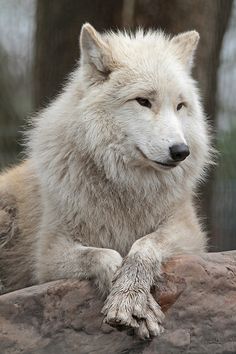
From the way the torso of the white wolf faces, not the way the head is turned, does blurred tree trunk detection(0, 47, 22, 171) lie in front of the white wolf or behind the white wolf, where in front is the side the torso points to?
behind

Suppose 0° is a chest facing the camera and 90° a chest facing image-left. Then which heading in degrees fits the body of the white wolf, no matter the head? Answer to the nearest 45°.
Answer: approximately 315°

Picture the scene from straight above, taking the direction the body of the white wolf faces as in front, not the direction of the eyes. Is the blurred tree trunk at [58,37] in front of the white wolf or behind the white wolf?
behind
